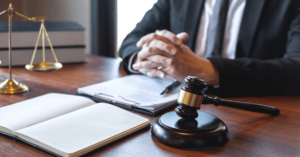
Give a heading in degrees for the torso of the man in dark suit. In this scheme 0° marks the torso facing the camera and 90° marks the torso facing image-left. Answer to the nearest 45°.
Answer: approximately 45°

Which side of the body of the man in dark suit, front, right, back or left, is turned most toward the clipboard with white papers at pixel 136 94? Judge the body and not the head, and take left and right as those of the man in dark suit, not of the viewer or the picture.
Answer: front

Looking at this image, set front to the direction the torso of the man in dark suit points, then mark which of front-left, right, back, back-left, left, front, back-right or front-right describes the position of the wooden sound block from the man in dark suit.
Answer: front-left

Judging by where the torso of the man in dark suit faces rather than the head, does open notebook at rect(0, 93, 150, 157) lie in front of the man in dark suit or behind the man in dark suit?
in front
